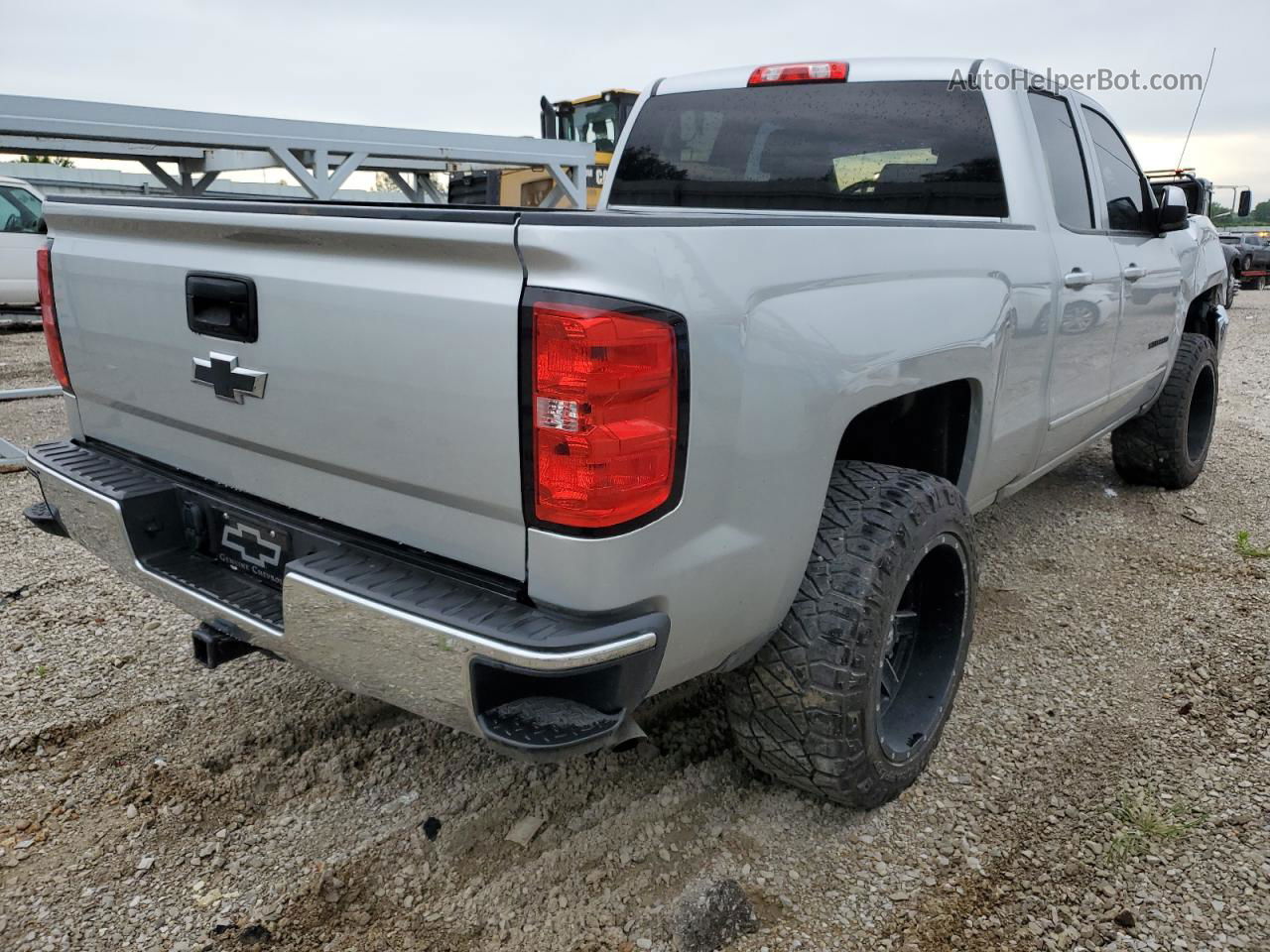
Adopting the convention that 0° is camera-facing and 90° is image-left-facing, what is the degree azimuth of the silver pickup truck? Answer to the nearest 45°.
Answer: approximately 225°

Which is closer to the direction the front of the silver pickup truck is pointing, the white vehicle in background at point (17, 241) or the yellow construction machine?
the yellow construction machine

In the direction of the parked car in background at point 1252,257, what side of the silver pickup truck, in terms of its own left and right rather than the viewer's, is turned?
front

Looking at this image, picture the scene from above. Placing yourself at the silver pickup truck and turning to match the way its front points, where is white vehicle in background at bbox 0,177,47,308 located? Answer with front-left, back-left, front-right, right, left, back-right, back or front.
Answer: left

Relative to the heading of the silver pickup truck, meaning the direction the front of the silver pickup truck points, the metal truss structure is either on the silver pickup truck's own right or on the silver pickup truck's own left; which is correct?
on the silver pickup truck's own left

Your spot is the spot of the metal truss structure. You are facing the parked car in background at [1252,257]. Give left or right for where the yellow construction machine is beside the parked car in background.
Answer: left

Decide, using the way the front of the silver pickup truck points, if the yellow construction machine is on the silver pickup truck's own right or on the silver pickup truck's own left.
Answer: on the silver pickup truck's own left
